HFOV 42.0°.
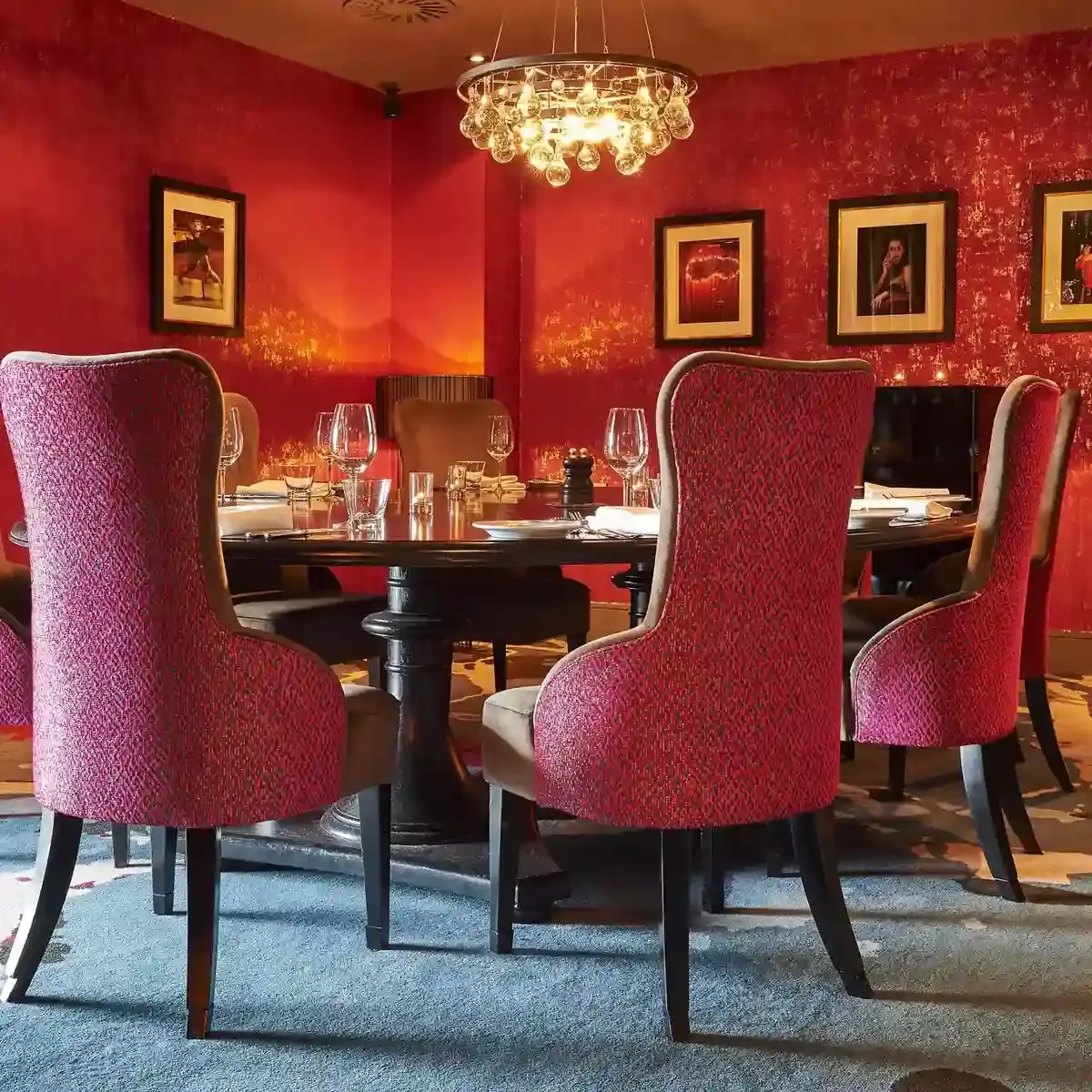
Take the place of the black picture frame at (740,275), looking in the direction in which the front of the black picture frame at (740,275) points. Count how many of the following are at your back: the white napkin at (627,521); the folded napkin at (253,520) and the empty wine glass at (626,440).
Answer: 0

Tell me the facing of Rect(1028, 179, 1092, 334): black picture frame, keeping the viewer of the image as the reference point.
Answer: facing the viewer

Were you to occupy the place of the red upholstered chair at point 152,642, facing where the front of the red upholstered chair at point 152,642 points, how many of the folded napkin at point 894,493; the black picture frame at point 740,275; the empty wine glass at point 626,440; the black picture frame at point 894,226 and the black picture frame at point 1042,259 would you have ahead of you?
5

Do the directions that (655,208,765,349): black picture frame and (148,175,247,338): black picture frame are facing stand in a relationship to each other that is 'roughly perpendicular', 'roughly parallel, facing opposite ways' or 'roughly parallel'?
roughly perpendicular

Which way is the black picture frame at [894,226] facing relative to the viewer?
toward the camera

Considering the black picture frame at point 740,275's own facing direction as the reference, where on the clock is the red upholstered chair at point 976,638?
The red upholstered chair is roughly at 12 o'clock from the black picture frame.

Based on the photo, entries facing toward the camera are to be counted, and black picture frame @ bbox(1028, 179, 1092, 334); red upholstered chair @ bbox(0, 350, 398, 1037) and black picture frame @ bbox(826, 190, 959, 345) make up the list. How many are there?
2

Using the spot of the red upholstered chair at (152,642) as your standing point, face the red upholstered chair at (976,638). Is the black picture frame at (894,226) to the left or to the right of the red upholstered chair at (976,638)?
left

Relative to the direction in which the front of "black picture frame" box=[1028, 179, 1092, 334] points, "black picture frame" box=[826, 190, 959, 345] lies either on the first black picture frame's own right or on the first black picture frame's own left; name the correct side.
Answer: on the first black picture frame's own right

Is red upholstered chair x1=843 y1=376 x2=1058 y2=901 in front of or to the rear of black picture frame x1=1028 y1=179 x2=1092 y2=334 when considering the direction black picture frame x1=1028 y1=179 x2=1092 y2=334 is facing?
in front

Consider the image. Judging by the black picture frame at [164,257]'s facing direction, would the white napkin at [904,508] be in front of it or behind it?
in front

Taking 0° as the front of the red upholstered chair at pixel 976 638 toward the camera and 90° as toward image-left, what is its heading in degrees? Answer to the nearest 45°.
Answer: approximately 90°

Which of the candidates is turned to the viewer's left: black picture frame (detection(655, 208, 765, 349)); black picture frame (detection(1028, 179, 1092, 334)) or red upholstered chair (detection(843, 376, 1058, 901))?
the red upholstered chair

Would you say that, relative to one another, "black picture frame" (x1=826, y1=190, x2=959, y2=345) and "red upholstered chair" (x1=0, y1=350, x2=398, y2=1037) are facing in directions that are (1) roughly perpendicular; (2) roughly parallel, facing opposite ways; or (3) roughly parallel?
roughly parallel, facing opposite ways

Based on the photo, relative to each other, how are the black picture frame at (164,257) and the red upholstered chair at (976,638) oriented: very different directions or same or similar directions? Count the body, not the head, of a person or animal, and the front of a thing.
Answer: very different directions

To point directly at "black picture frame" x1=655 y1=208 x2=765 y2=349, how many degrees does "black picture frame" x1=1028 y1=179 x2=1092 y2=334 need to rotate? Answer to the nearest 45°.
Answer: approximately 90° to its right

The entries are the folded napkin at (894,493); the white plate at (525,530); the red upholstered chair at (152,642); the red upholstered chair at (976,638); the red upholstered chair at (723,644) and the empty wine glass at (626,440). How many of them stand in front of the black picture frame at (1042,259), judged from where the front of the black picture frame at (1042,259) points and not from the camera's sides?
6

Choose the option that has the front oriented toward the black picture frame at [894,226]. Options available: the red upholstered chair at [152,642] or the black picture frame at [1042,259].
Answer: the red upholstered chair

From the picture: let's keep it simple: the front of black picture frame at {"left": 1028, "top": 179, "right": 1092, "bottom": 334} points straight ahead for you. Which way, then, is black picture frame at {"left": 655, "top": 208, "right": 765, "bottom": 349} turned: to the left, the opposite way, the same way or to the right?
the same way
